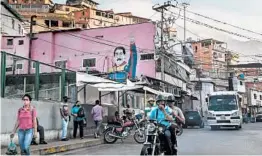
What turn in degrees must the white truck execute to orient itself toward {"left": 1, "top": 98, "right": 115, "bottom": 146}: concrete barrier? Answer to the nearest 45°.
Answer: approximately 45° to its right

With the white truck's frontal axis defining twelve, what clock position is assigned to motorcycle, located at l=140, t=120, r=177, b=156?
The motorcycle is roughly at 12 o'clock from the white truck.

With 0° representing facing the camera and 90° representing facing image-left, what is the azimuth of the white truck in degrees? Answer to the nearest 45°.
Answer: approximately 0°

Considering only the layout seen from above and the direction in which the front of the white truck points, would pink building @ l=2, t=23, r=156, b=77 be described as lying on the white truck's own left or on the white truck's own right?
on the white truck's own right

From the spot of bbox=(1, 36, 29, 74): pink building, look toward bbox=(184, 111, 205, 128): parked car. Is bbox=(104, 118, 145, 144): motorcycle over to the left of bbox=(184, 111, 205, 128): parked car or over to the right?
right
